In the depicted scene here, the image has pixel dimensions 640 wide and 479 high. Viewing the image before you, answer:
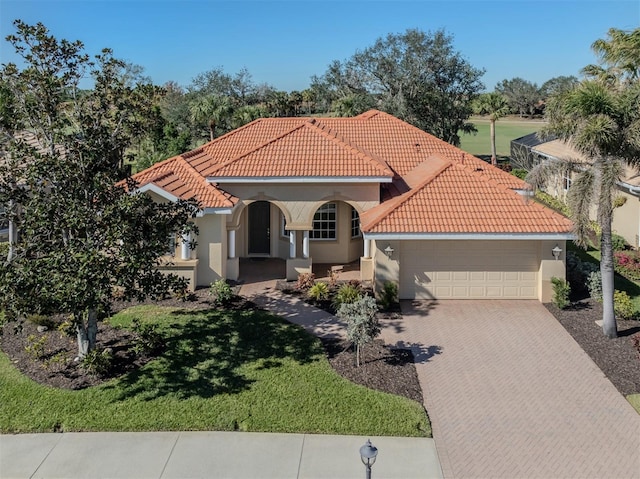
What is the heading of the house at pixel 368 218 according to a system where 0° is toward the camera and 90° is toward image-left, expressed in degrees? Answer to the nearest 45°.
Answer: approximately 0°

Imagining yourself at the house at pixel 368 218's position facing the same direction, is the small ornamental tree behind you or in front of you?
in front

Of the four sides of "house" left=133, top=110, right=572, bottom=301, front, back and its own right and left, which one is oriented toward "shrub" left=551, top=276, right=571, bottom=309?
left

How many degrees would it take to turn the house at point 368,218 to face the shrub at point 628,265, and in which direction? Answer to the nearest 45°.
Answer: approximately 90° to its left

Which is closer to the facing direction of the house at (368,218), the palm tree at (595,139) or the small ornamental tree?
the small ornamental tree

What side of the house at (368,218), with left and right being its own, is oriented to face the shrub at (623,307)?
left

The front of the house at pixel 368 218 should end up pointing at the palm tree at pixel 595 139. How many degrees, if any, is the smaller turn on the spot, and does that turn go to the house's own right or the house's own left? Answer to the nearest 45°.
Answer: approximately 45° to the house's own left

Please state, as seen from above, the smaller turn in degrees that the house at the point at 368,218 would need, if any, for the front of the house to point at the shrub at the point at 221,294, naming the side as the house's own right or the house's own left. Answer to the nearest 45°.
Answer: approximately 45° to the house's own right
